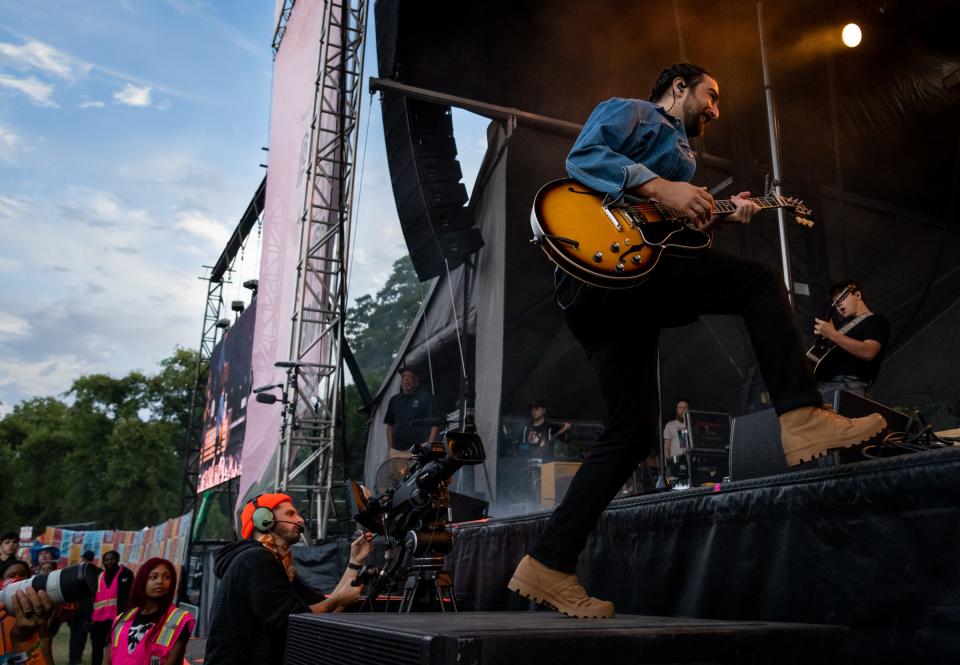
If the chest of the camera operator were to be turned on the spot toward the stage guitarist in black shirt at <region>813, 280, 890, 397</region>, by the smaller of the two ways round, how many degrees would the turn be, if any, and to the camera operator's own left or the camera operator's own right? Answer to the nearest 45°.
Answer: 0° — they already face them

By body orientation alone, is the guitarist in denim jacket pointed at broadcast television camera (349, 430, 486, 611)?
no

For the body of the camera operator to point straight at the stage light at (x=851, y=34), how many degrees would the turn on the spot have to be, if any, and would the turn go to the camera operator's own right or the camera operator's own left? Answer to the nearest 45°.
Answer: approximately 45° to the camera operator's own left

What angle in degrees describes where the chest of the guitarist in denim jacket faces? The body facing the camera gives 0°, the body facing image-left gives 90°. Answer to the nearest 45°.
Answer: approximately 270°

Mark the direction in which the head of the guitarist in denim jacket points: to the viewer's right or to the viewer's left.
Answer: to the viewer's right

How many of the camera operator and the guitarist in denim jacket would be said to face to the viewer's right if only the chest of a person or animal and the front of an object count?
2

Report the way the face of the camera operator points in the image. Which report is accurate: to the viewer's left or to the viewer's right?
to the viewer's right

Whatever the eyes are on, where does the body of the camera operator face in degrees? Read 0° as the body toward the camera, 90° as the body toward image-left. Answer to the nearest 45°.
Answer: approximately 270°

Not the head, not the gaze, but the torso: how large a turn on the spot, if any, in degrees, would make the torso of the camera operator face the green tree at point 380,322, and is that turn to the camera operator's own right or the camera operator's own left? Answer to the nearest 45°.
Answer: approximately 90° to the camera operator's own left

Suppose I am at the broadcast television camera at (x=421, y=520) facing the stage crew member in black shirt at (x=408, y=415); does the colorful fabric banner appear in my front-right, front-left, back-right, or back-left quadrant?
front-left

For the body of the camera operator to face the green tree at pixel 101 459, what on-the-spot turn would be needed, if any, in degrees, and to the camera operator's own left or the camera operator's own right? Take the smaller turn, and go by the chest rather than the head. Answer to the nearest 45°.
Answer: approximately 90° to the camera operator's own left

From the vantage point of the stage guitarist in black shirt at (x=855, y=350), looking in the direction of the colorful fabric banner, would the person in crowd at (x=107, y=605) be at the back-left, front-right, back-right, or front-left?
front-left

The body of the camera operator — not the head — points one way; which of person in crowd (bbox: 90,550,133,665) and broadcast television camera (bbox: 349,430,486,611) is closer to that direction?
the broadcast television camera
